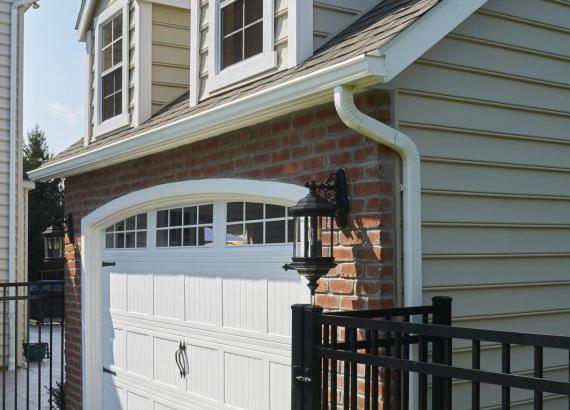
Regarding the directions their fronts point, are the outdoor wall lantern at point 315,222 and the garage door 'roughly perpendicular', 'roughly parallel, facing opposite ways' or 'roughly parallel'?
roughly parallel

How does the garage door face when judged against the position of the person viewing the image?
facing the viewer and to the left of the viewer

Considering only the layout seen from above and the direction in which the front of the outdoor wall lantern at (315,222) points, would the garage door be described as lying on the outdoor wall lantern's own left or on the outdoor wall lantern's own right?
on the outdoor wall lantern's own right

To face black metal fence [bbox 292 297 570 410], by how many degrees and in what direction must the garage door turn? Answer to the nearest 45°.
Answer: approximately 45° to its left

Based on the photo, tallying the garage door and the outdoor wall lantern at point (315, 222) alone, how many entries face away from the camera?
0
